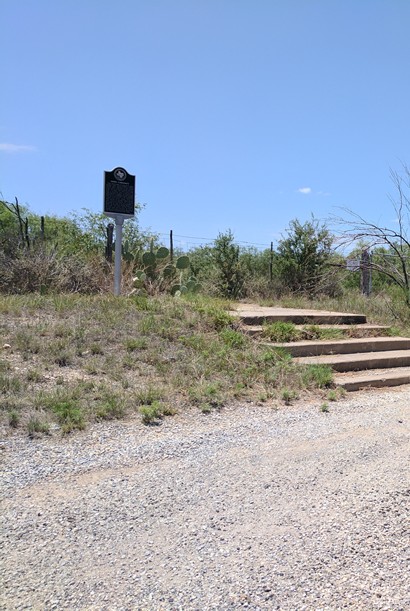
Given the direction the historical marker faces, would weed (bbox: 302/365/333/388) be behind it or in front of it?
in front

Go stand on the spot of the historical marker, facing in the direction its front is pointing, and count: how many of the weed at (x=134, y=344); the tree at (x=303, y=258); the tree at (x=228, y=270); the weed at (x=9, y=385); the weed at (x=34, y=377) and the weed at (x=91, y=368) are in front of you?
4

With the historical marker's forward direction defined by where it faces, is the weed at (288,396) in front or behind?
in front

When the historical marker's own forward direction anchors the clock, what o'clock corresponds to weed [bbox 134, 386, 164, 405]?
The weed is roughly at 12 o'clock from the historical marker.

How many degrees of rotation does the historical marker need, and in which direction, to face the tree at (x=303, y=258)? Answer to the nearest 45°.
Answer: approximately 135° to its left

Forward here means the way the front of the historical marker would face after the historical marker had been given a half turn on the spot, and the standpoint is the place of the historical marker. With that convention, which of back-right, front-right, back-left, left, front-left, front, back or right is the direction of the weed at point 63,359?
back

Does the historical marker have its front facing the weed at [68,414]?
yes

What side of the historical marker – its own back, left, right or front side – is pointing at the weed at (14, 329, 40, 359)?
front

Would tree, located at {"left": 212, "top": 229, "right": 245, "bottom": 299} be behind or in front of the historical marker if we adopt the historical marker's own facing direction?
behind

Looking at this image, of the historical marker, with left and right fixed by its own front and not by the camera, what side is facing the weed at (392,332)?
left

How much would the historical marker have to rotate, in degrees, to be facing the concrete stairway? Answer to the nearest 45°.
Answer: approximately 45° to its left

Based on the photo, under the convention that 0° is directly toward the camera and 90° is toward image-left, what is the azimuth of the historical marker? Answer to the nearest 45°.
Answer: approximately 0°

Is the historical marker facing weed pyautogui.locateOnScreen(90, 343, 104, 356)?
yes

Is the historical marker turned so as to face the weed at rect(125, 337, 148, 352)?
yes

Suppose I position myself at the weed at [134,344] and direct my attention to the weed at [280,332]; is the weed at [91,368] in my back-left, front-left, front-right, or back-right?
back-right

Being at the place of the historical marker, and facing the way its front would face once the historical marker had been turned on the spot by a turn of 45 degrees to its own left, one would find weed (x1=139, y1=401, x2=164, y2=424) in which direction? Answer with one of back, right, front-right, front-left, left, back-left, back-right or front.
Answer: front-right

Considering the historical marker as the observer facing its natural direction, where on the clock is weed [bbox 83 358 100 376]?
The weed is roughly at 12 o'clock from the historical marker.

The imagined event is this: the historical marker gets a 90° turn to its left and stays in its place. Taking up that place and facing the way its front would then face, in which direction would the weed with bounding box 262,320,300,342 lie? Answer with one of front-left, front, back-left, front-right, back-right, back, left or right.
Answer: front-right
